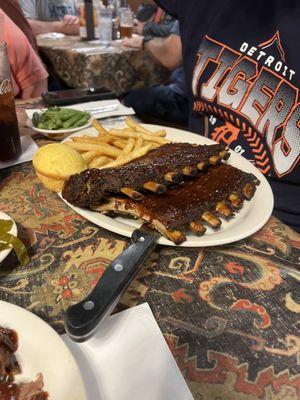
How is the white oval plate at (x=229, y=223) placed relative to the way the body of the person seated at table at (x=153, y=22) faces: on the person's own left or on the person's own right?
on the person's own left

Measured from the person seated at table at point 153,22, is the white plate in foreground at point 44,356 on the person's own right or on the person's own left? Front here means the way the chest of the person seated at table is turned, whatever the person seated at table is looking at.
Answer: on the person's own left

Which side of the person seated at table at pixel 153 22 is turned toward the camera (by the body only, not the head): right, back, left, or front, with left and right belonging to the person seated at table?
left

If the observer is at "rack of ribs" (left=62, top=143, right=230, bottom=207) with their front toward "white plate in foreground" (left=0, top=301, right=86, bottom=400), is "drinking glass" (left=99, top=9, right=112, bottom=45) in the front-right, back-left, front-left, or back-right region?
back-right

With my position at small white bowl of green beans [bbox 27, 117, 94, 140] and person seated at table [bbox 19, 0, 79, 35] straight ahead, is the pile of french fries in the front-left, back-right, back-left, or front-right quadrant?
back-right
